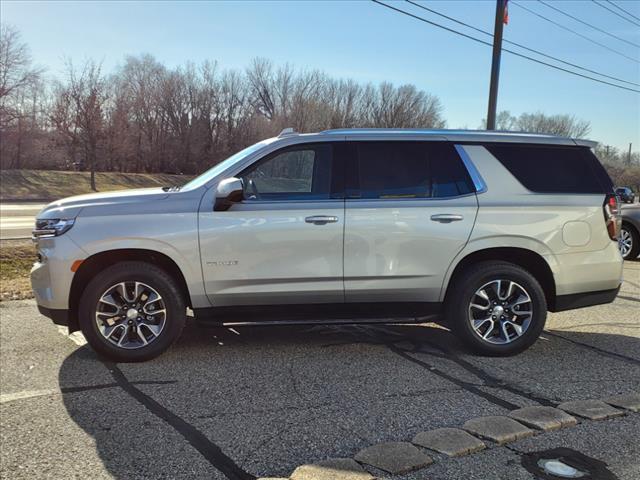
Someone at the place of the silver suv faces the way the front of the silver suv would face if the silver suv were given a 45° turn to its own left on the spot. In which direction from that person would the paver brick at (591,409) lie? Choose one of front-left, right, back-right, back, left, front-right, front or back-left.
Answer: left

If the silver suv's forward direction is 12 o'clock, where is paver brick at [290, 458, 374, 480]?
The paver brick is roughly at 9 o'clock from the silver suv.

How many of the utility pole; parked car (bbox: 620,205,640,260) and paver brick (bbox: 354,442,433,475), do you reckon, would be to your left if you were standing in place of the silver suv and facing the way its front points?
1

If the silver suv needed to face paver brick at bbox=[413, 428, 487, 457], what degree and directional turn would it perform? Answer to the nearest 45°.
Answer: approximately 90° to its left

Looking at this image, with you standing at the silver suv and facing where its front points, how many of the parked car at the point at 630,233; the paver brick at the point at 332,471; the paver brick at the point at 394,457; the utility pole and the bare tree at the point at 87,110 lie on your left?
2

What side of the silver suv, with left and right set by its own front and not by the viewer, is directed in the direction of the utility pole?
right

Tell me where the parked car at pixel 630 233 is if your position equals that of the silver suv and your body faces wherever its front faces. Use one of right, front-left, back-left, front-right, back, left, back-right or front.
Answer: back-right

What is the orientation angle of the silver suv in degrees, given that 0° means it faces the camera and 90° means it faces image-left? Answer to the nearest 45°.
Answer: approximately 90°

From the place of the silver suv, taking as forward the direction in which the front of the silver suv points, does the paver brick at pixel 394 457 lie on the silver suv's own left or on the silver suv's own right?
on the silver suv's own left

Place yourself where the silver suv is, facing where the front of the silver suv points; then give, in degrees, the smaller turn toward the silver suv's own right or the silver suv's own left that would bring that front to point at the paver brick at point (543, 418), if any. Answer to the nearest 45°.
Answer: approximately 135° to the silver suv's own left

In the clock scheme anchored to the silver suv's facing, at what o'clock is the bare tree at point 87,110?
The bare tree is roughly at 2 o'clock from the silver suv.

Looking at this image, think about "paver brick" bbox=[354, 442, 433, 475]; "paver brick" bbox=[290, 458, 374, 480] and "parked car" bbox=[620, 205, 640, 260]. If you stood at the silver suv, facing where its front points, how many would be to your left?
2

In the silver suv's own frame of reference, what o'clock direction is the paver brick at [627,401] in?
The paver brick is roughly at 7 o'clock from the silver suv.

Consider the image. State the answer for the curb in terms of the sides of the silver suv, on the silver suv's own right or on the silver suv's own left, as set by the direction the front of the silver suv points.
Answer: on the silver suv's own left
